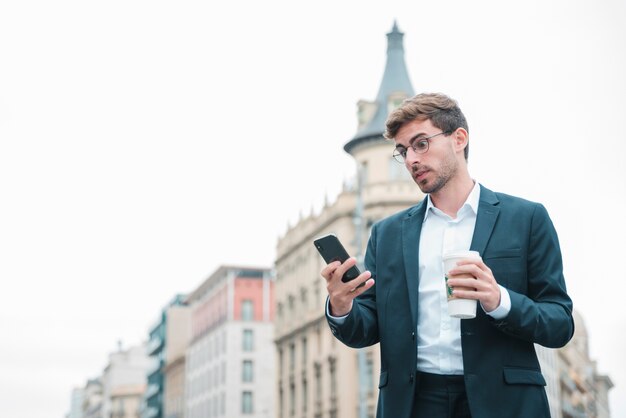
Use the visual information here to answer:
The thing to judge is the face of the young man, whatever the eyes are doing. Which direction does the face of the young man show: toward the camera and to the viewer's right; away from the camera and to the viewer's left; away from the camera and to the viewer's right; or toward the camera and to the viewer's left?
toward the camera and to the viewer's left

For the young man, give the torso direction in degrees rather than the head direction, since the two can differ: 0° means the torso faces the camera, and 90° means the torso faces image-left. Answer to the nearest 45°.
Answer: approximately 45°
